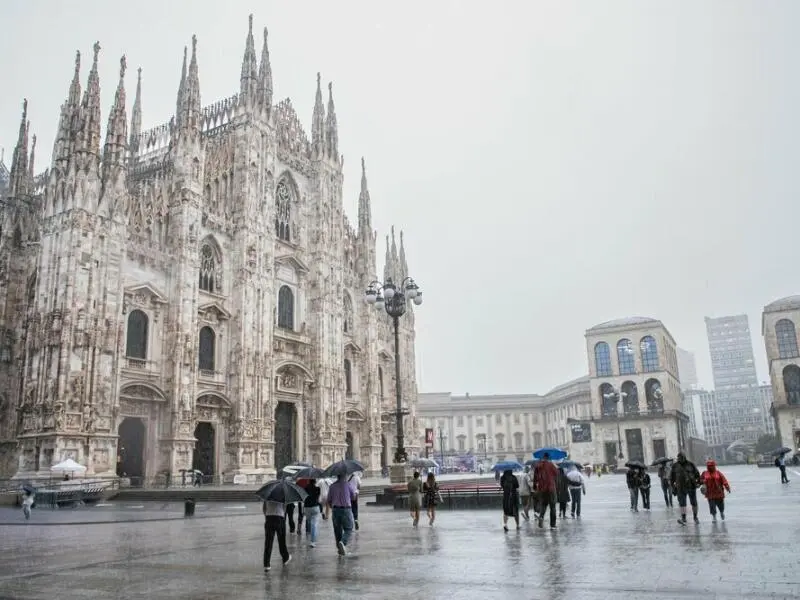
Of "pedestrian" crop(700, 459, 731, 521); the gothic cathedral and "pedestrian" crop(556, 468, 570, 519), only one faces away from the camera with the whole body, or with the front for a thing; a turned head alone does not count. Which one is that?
"pedestrian" crop(556, 468, 570, 519)

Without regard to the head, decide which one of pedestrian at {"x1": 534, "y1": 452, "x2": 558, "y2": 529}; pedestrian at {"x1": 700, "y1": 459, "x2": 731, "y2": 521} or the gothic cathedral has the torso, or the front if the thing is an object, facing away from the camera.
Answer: pedestrian at {"x1": 534, "y1": 452, "x2": 558, "y2": 529}

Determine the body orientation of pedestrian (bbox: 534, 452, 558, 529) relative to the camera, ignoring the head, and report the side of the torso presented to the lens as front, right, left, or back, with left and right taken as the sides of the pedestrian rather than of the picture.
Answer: back

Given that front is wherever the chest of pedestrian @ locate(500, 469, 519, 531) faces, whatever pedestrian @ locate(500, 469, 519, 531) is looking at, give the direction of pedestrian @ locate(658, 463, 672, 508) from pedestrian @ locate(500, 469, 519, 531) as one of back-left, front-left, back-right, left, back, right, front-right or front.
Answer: front-right

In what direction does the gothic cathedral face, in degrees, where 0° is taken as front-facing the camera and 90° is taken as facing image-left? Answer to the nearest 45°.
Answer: approximately 315°

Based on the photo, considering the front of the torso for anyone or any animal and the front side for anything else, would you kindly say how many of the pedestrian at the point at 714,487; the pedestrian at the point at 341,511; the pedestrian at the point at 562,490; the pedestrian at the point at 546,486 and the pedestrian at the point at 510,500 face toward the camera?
1

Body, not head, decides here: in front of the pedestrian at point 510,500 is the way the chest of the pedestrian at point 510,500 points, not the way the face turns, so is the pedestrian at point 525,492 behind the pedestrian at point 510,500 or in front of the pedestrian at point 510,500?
in front

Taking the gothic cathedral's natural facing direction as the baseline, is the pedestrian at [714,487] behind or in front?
in front

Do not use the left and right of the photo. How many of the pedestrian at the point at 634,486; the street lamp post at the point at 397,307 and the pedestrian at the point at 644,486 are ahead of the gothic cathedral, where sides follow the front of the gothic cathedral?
3

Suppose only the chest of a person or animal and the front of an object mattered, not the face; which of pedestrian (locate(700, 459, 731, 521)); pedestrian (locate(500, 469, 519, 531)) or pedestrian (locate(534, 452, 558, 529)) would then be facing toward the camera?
pedestrian (locate(700, 459, 731, 521))

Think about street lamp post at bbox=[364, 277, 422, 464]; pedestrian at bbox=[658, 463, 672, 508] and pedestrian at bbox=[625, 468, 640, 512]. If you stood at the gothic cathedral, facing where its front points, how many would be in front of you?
3
